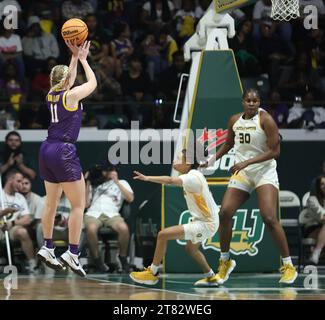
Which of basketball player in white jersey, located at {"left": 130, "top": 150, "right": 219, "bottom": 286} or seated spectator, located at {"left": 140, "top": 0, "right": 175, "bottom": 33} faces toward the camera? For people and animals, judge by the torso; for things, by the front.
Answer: the seated spectator

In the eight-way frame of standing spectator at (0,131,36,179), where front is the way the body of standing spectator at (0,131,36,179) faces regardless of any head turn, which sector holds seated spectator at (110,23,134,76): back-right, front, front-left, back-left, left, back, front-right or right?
back-left

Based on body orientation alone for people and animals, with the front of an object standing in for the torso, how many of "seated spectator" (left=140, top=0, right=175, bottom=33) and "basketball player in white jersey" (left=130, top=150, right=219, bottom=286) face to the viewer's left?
1

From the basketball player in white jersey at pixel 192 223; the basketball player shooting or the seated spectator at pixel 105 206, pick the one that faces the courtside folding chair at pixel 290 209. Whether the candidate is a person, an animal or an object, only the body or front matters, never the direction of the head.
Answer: the basketball player shooting

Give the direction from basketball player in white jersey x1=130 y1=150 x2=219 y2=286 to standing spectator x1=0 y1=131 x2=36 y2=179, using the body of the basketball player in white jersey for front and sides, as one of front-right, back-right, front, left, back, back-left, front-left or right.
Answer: front-right

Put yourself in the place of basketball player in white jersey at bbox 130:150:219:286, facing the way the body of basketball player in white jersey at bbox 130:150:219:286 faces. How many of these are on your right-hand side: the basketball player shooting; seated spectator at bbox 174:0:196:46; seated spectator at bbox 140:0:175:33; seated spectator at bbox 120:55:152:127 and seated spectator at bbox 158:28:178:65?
4

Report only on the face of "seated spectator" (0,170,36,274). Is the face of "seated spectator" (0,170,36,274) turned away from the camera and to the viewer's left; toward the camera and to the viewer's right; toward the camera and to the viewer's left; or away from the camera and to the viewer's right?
toward the camera and to the viewer's right

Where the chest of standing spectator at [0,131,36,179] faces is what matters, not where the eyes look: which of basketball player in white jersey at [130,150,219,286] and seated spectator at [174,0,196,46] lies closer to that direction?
the basketball player in white jersey

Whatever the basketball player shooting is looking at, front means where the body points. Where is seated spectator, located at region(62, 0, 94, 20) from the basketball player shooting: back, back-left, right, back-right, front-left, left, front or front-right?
front-left

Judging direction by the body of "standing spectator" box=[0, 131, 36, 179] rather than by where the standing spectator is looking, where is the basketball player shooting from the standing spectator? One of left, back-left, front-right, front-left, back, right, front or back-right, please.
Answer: front

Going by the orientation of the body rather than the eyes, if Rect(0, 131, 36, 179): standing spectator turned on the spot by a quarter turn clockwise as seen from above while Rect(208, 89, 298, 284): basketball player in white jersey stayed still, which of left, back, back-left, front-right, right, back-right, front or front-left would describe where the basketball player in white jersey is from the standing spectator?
back-left

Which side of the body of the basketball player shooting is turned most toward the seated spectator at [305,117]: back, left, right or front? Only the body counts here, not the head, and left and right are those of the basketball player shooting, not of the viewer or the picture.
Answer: front

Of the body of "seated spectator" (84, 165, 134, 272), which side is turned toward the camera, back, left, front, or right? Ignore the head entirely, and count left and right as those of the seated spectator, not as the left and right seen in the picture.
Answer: front

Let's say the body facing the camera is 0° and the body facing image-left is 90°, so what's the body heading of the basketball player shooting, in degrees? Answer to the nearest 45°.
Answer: approximately 225°

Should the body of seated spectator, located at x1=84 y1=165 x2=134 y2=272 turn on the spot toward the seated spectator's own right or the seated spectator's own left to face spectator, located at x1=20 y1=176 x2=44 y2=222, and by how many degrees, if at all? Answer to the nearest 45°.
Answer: approximately 90° to the seated spectator's own right

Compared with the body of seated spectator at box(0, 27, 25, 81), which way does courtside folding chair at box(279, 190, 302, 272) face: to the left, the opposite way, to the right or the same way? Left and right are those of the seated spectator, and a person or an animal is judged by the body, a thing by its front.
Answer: the same way

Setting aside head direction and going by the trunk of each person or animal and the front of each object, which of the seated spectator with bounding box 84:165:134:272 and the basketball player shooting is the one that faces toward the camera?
the seated spectator

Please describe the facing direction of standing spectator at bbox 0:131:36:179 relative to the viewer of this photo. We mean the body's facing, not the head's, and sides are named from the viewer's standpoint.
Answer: facing the viewer

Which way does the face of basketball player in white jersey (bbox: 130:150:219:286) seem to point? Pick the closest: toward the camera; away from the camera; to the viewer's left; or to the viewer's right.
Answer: to the viewer's left

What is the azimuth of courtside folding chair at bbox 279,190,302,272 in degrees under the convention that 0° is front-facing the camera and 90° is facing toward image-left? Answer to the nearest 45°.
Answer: approximately 0°

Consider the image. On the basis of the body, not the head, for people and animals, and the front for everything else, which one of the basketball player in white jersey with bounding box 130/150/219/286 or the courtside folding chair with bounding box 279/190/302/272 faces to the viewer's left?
the basketball player in white jersey
